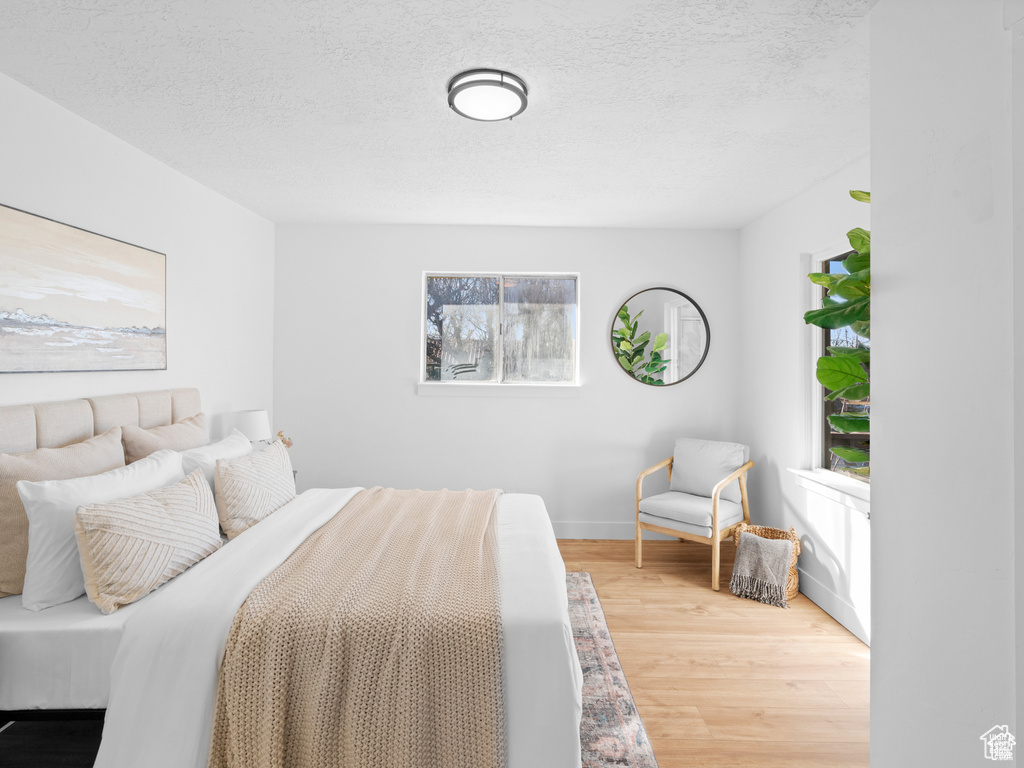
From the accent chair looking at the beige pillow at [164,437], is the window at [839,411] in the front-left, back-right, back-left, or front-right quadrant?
back-left

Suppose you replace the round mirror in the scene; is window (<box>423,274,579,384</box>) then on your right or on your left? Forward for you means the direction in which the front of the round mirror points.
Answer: on your right

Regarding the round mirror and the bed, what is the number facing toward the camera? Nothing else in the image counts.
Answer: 1

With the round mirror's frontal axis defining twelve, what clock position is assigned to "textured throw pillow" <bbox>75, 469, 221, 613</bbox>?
The textured throw pillow is roughly at 1 o'clock from the round mirror.

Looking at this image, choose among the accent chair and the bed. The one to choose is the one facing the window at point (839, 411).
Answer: the bed

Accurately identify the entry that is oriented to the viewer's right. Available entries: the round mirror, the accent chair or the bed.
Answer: the bed

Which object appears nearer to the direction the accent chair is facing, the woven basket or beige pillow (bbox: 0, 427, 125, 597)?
the beige pillow

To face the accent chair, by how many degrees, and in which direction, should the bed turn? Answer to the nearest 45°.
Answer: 0° — it already faces it

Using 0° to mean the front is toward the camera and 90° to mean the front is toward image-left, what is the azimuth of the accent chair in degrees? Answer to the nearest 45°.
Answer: approximately 45°

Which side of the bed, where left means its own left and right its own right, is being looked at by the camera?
right

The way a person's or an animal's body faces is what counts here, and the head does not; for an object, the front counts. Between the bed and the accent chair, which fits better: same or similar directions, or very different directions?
very different directions
